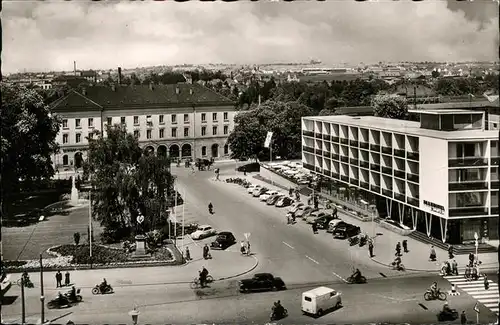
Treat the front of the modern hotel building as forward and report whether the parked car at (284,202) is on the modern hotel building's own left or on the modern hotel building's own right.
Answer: on the modern hotel building's own right

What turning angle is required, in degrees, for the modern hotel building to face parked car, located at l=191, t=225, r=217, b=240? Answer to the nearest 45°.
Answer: approximately 45° to its right

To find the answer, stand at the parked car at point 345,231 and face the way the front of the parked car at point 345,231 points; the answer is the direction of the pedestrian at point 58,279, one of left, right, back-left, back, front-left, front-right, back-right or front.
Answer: back

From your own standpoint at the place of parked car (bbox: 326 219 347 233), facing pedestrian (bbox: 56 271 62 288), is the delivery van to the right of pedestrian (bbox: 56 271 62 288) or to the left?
left

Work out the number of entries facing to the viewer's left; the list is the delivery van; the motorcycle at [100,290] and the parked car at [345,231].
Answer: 1

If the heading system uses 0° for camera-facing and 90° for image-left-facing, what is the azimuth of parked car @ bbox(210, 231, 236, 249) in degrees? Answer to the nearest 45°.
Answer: approximately 45°

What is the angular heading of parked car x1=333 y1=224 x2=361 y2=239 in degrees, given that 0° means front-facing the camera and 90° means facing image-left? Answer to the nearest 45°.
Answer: approximately 225°

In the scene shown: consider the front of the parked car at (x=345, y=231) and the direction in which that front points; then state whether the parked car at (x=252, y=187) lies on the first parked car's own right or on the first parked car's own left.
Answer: on the first parked car's own left

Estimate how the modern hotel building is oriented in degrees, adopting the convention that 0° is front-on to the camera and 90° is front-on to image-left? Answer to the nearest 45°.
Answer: approximately 45°
